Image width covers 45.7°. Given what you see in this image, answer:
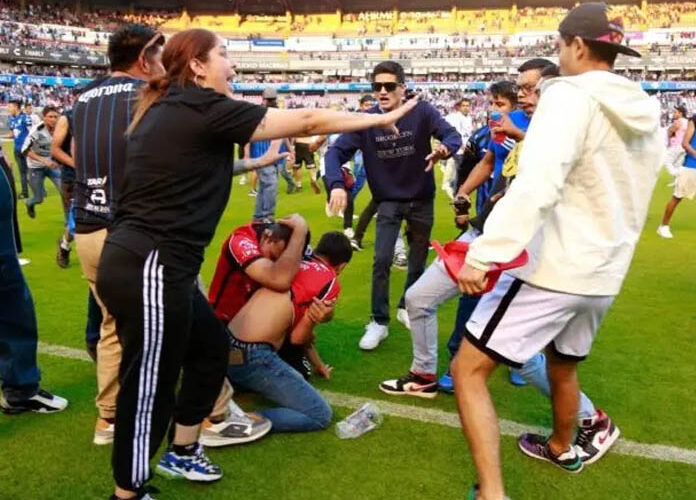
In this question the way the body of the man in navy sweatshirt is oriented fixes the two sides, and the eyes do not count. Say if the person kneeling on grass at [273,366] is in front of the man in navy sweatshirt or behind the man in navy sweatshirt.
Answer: in front

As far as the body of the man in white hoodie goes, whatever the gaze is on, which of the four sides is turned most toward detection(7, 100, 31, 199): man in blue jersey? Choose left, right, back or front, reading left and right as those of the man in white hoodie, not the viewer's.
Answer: front

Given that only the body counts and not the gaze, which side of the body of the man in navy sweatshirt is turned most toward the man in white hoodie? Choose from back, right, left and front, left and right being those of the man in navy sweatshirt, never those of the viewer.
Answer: front

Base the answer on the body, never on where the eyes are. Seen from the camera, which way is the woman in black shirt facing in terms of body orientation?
to the viewer's right

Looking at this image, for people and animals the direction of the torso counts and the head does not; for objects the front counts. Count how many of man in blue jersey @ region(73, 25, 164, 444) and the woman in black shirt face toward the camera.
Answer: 0

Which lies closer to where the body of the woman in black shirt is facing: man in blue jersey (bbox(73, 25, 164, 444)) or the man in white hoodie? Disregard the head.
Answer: the man in white hoodie

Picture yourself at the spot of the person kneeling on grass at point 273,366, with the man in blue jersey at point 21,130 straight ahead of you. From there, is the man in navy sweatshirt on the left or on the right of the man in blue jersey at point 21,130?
right

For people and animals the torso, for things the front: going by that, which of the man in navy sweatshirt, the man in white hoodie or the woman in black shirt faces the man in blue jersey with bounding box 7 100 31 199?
the man in white hoodie

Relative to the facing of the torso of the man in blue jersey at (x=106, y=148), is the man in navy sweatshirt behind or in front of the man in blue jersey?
in front

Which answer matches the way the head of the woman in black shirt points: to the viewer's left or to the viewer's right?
to the viewer's right

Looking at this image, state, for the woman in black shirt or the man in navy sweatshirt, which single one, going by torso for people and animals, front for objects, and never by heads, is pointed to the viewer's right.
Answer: the woman in black shirt

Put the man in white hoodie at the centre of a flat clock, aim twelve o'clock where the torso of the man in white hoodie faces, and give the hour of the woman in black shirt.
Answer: The woman in black shirt is roughly at 10 o'clock from the man in white hoodie.
